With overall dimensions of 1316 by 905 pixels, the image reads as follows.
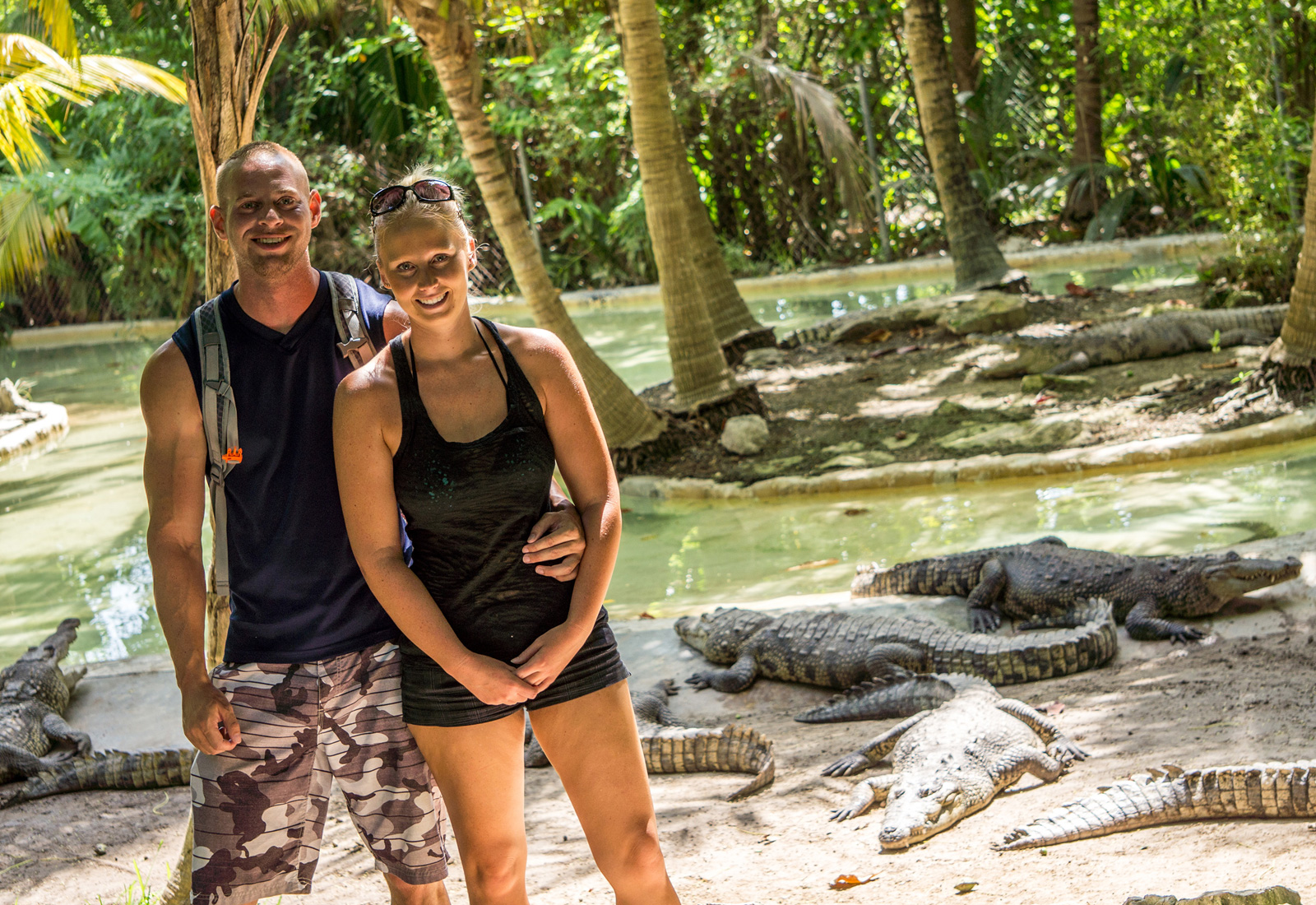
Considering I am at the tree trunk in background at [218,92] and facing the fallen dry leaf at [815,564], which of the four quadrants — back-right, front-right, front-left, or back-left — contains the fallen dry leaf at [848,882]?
front-right

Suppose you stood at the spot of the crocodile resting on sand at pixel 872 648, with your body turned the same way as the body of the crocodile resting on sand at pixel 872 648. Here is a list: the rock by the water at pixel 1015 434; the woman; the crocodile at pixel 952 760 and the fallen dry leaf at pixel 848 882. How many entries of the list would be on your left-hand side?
3

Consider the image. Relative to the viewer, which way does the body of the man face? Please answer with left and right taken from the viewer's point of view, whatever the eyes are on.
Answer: facing the viewer

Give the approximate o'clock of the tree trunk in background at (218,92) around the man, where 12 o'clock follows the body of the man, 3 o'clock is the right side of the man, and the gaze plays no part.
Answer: The tree trunk in background is roughly at 6 o'clock from the man.

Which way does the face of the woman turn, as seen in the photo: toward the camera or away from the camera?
toward the camera

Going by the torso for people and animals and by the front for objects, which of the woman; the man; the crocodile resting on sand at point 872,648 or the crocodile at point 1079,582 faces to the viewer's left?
the crocodile resting on sand

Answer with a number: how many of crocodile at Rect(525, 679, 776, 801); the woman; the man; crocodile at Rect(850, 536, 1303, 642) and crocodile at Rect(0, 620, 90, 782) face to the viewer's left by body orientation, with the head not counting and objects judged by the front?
1

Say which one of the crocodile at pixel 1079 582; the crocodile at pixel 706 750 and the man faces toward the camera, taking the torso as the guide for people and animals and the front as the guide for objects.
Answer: the man

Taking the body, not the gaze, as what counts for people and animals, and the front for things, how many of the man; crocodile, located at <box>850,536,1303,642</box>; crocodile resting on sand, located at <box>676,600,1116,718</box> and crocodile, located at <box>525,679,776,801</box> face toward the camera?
1

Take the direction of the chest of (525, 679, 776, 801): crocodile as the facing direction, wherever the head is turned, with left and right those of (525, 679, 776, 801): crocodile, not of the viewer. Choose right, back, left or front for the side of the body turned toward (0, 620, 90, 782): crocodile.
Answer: front

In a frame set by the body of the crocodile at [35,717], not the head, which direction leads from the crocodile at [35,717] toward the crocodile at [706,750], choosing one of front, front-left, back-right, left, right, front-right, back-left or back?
right

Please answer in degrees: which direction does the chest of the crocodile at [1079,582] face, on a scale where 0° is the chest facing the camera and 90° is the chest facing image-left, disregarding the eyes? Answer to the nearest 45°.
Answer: approximately 270°

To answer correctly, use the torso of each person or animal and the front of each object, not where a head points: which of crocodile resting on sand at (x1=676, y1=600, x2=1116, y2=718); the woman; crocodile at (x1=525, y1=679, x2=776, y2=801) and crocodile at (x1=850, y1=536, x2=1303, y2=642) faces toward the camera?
the woman

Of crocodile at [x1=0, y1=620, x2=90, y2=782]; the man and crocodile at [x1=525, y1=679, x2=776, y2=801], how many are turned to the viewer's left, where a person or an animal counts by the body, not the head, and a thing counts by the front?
1

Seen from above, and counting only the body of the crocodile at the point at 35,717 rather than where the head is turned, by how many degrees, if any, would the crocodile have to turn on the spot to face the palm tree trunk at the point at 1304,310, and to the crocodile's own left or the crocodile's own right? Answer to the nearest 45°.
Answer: approximately 45° to the crocodile's own right
